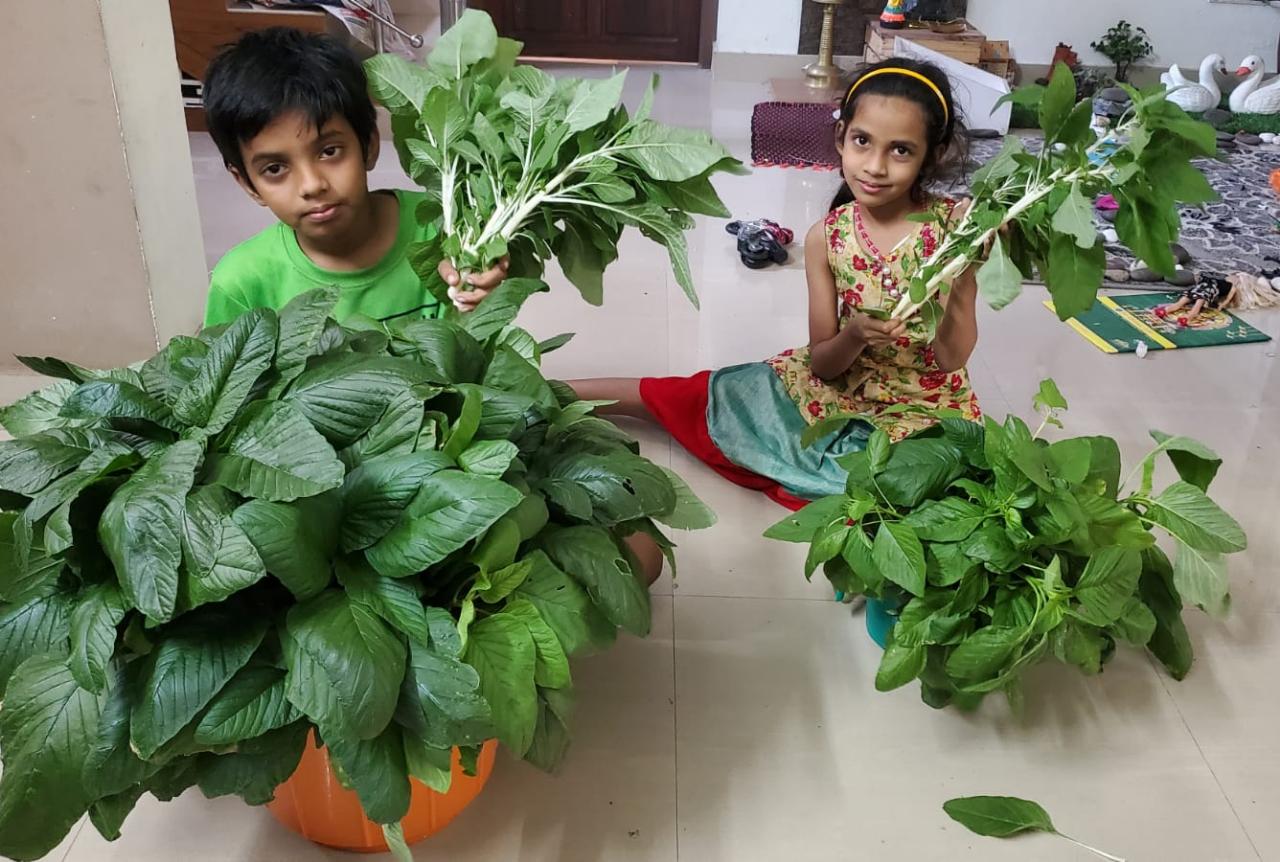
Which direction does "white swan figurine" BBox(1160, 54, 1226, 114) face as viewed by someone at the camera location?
facing to the right of the viewer

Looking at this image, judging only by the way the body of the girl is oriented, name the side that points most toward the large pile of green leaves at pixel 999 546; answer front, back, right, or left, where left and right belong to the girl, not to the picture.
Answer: front

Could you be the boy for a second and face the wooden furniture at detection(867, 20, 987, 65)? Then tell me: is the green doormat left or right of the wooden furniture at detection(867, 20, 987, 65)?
right

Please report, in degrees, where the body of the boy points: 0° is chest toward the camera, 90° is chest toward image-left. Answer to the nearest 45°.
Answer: approximately 0°

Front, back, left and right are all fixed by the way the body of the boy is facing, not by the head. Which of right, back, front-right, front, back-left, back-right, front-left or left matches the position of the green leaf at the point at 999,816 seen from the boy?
front-left

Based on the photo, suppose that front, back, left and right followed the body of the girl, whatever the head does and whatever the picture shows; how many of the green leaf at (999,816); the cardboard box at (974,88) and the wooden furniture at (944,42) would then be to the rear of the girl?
2

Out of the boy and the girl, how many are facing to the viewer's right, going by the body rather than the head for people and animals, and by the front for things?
0

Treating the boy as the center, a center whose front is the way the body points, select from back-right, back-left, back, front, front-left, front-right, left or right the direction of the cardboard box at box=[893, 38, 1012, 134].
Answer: back-left

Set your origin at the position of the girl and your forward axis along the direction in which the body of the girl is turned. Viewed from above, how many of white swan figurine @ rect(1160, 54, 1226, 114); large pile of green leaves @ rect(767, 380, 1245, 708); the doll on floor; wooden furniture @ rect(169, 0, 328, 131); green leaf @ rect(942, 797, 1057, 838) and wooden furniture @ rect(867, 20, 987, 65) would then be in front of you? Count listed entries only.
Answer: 2

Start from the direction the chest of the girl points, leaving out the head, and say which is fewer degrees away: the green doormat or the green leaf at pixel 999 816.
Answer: the green leaf
